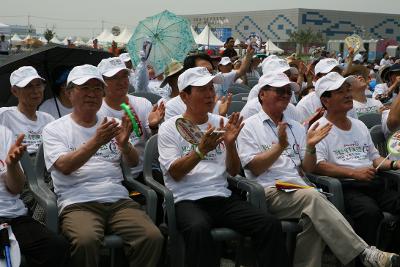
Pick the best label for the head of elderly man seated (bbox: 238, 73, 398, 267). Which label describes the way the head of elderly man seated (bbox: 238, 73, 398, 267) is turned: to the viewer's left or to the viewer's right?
to the viewer's right

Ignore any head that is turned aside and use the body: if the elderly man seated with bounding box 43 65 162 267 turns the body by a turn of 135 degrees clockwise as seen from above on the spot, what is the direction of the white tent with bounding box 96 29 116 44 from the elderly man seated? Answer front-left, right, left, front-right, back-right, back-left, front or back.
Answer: right

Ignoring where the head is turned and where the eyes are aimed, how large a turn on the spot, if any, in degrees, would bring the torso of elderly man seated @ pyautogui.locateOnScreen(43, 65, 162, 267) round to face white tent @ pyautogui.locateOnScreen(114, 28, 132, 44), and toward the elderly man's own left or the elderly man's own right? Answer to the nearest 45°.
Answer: approximately 135° to the elderly man's own left

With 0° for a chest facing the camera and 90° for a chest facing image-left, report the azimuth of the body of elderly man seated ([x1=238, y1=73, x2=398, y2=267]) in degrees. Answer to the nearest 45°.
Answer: approximately 315°

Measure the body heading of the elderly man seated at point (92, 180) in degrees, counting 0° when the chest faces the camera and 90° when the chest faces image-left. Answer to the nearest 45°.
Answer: approximately 315°
